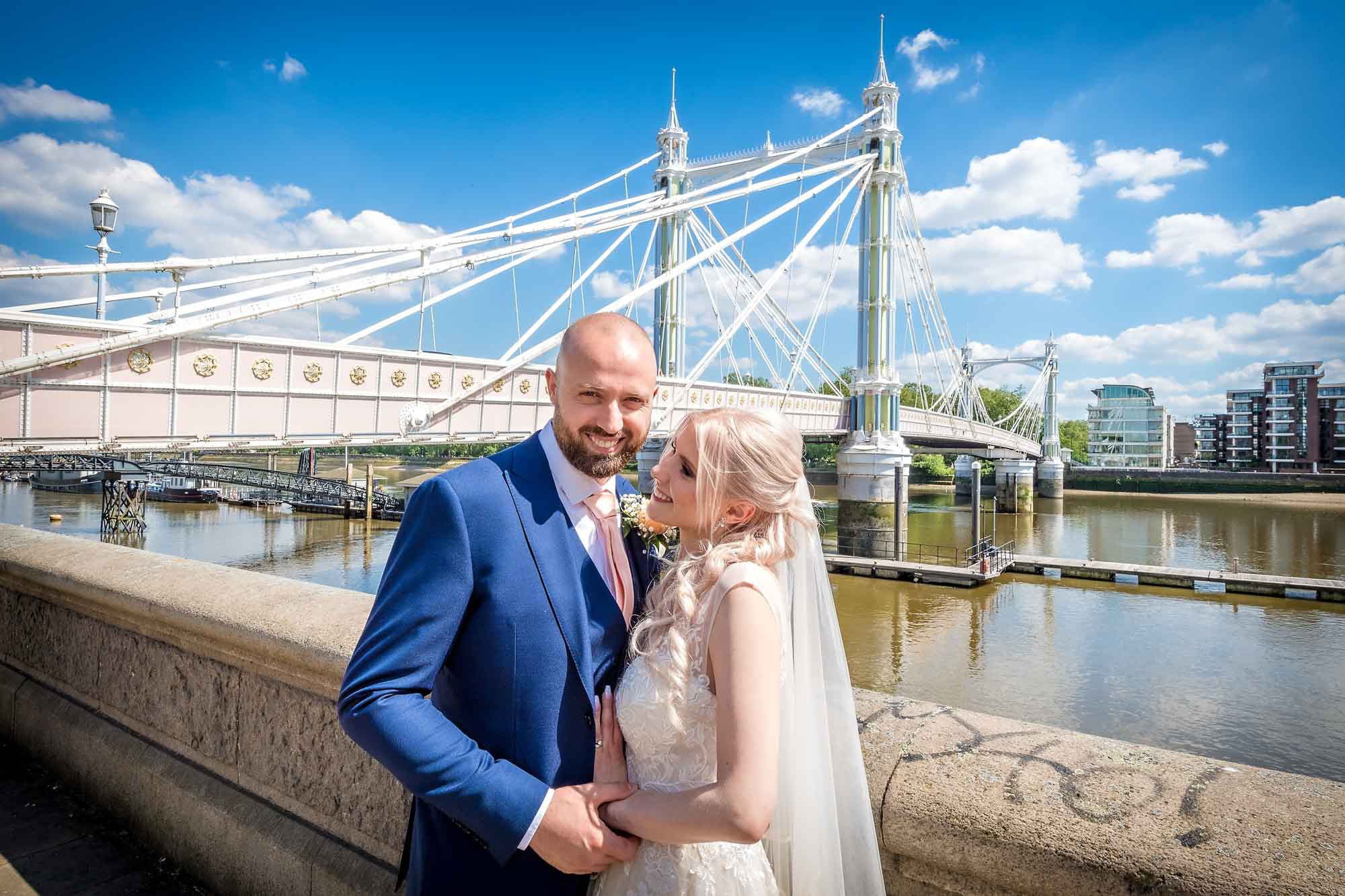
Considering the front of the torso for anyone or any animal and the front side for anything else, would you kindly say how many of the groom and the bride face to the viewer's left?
1

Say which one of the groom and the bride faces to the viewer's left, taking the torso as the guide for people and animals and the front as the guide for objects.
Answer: the bride

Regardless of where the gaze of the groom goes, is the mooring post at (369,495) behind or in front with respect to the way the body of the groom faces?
behind

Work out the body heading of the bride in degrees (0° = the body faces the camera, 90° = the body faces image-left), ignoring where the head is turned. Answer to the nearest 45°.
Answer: approximately 90°

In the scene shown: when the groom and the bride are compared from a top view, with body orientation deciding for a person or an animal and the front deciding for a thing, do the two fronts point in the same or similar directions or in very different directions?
very different directions

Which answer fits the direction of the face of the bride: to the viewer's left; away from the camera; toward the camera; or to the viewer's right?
to the viewer's left

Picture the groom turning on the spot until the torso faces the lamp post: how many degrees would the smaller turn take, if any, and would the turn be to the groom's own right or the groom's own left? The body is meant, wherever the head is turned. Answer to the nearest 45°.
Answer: approximately 180°

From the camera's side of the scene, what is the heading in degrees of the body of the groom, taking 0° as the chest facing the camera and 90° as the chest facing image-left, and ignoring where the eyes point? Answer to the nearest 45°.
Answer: approximately 315°
